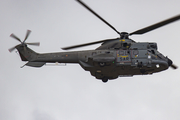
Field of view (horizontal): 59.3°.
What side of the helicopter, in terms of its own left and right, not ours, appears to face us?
right
